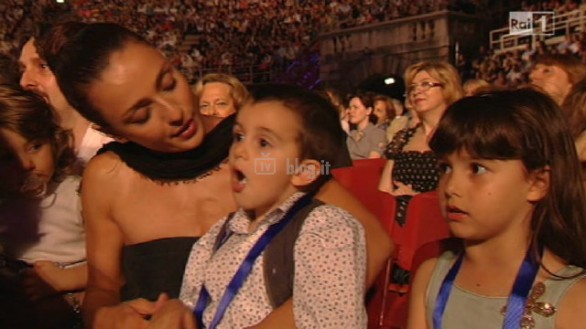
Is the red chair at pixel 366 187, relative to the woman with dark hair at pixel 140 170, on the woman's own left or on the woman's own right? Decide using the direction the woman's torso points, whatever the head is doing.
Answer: on the woman's own left

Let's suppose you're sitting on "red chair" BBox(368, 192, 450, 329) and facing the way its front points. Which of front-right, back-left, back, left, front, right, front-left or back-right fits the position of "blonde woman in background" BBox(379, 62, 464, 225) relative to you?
back-right

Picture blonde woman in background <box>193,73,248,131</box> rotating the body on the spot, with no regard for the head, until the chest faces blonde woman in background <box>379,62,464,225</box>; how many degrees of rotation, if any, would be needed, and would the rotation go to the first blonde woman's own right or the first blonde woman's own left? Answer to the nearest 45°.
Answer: approximately 135° to the first blonde woman's own left

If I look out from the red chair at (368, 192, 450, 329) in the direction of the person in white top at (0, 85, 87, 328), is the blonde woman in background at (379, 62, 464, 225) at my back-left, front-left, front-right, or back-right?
back-right

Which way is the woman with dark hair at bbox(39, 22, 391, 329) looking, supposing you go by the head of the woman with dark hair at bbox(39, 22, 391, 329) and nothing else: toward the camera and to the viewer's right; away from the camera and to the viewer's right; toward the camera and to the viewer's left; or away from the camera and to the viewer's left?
toward the camera and to the viewer's right

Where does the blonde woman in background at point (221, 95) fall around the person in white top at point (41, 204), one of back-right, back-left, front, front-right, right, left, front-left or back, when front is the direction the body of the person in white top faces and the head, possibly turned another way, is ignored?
back

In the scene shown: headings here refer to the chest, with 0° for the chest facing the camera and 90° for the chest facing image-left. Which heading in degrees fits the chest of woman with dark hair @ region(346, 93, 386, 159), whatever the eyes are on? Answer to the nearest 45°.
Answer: approximately 45°

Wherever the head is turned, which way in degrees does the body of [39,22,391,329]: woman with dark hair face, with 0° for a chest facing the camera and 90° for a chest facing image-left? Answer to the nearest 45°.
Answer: approximately 315°

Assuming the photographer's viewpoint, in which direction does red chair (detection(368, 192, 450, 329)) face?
facing the viewer and to the left of the viewer

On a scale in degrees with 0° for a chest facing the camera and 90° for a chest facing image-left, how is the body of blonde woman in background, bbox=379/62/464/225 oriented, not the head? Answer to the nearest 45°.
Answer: approximately 45°

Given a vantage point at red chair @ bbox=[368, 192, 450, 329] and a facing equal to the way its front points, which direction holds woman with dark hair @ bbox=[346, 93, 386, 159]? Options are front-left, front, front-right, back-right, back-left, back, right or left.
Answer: back-right

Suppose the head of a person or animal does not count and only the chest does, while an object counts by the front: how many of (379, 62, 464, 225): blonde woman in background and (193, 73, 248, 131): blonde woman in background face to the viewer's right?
0
